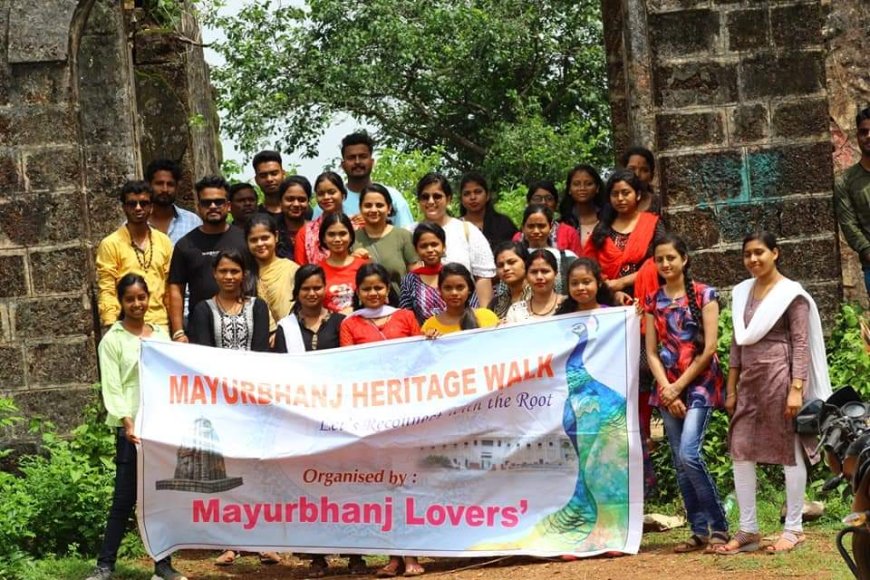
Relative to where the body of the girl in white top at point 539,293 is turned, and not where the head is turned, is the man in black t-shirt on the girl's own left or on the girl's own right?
on the girl's own right

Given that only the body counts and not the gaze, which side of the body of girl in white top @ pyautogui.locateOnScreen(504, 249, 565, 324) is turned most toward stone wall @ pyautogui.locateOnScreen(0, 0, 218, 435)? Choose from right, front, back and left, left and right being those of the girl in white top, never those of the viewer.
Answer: right

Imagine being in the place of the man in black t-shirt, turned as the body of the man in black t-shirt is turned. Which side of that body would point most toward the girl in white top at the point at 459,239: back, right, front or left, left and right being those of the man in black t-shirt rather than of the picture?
left

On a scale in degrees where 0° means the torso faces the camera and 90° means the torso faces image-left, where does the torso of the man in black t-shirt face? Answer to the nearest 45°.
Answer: approximately 0°

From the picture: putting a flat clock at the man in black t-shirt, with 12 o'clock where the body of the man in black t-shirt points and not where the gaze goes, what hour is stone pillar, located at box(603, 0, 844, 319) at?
The stone pillar is roughly at 9 o'clock from the man in black t-shirt.

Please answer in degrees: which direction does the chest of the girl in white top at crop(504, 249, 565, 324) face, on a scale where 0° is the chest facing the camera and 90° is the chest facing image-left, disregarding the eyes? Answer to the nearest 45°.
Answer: approximately 0°

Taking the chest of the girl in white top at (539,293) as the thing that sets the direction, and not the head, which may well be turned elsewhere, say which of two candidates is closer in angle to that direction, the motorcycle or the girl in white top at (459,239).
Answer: the motorcycle

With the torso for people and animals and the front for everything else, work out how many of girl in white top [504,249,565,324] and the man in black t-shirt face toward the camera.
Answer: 2

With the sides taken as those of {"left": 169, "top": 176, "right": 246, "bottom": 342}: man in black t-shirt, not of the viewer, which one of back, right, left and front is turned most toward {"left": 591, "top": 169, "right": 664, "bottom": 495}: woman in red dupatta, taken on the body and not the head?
left

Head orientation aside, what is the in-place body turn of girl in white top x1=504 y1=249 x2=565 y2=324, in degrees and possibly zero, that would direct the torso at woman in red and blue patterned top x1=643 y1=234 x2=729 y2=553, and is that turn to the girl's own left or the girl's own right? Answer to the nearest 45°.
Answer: approximately 90° to the girl's own left

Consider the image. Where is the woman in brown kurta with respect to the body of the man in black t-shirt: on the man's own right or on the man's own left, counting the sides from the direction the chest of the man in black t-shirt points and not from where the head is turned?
on the man's own left

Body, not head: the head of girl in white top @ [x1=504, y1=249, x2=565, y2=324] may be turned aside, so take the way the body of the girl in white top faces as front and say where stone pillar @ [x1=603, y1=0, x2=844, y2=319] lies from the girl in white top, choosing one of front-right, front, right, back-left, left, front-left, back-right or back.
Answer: back-left
